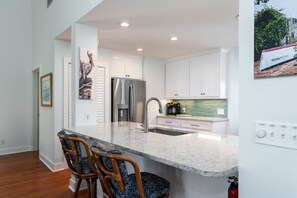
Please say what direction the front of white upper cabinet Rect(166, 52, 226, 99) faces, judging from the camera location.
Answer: facing the viewer and to the left of the viewer

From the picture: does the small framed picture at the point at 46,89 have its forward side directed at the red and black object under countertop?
no

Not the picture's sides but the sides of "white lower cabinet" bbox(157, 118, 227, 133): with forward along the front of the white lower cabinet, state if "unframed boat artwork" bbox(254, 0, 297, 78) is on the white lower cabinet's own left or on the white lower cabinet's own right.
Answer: on the white lower cabinet's own left

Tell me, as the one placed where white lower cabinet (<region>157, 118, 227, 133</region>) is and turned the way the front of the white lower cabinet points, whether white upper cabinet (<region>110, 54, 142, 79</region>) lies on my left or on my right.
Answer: on my right

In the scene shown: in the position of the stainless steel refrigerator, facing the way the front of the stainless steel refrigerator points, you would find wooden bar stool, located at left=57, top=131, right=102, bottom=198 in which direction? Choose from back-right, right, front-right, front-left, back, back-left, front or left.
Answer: front-right

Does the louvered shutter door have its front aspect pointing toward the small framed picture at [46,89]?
no

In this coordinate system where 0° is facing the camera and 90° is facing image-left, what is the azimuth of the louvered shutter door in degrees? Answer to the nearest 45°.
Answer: approximately 315°

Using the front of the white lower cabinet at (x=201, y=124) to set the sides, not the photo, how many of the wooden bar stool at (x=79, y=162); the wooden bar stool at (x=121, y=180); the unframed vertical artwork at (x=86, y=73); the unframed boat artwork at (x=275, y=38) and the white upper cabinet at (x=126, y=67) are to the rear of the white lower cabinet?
0

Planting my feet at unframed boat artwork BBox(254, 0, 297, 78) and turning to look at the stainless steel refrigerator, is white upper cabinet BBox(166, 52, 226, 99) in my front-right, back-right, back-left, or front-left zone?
front-right

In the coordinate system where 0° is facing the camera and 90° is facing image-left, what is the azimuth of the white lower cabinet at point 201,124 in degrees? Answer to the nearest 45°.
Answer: approximately 45°
